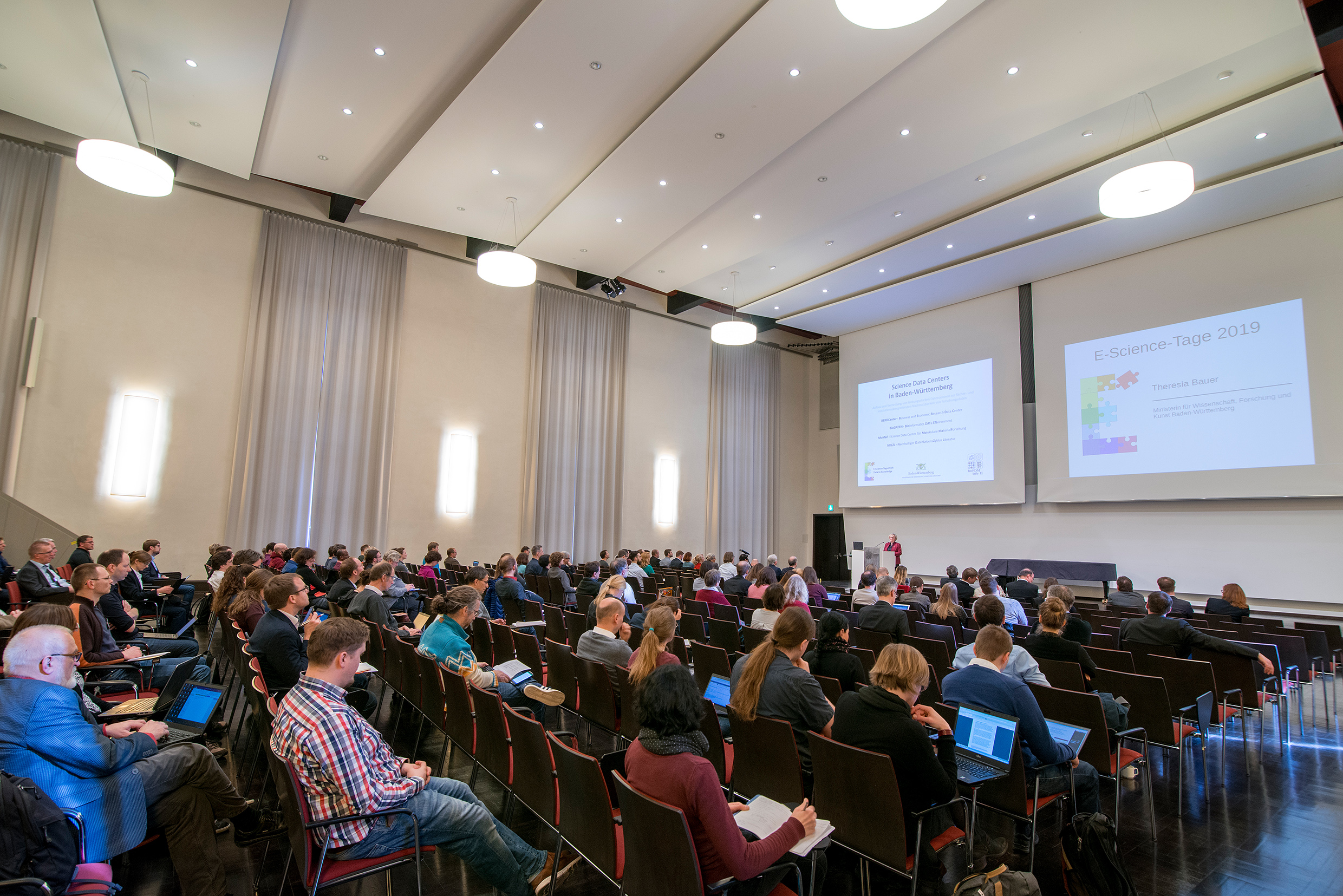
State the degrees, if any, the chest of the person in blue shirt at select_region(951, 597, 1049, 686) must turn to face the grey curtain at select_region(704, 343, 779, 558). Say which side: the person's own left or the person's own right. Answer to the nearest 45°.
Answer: approximately 45° to the person's own left

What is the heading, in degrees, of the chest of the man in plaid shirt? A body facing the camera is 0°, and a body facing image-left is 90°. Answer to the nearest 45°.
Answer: approximately 270°

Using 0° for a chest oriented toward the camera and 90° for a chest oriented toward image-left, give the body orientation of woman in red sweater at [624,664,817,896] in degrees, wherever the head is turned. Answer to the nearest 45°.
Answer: approximately 225°

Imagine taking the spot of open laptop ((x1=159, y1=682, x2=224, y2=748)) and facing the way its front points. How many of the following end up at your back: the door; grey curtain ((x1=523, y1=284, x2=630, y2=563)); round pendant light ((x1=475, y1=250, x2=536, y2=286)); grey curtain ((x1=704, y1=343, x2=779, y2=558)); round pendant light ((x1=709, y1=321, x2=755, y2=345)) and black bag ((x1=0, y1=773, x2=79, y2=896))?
5

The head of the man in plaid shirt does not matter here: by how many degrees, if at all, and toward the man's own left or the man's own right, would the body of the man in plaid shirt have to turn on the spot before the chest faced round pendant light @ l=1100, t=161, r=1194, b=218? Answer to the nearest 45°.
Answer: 0° — they already face it

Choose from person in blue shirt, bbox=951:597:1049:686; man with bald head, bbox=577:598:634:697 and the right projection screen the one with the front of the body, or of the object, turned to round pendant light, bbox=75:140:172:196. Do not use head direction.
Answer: the right projection screen

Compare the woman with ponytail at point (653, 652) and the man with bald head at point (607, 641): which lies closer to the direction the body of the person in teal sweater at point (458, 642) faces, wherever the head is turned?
the man with bald head

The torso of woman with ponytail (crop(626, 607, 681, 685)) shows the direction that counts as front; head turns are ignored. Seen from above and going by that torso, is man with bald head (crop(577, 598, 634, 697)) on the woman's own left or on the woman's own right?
on the woman's own left

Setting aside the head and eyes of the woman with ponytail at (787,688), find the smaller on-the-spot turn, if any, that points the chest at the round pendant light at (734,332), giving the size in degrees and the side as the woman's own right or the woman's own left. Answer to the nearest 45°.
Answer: approximately 45° to the woman's own left

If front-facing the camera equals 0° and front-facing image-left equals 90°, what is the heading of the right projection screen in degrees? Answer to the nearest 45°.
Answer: approximately 45°

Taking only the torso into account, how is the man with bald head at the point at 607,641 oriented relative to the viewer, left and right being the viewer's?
facing away from the viewer and to the right of the viewer

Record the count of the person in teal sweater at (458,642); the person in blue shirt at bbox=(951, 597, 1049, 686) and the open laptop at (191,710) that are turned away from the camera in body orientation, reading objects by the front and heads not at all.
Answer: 1

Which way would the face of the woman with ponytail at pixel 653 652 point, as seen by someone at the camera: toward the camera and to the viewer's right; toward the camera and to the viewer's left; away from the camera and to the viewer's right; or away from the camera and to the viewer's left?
away from the camera and to the viewer's right

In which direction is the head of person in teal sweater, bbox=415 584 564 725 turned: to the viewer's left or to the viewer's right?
to the viewer's right
